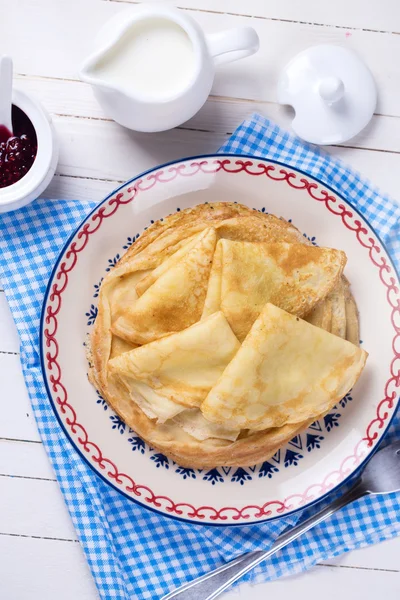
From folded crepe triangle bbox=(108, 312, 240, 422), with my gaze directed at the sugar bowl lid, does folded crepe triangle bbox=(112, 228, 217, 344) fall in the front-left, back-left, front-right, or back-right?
front-left

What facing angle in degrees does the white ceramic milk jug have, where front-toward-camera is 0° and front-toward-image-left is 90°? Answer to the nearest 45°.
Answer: approximately 90°
